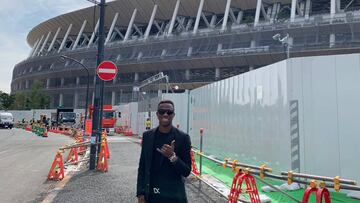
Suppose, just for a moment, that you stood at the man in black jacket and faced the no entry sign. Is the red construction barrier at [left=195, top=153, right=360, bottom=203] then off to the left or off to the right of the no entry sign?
right

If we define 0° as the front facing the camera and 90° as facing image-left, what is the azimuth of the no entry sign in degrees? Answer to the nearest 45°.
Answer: approximately 0°

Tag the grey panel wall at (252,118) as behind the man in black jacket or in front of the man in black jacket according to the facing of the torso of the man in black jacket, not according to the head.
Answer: behind

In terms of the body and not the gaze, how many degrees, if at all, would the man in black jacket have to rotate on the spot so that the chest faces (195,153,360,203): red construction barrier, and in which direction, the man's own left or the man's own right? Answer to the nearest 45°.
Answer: approximately 135° to the man's own left

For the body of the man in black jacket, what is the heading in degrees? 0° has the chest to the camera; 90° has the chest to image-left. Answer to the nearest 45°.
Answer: approximately 0°

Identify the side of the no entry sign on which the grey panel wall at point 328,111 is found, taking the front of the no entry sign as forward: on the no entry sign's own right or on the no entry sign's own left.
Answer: on the no entry sign's own left

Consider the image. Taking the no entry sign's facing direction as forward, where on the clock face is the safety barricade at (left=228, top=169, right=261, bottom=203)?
The safety barricade is roughly at 11 o'clock from the no entry sign.

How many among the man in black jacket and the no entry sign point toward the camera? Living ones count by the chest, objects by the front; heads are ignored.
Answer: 2

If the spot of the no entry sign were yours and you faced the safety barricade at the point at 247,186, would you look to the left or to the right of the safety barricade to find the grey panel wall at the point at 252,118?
left
